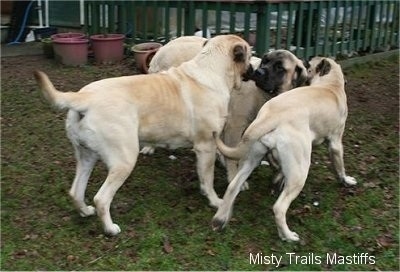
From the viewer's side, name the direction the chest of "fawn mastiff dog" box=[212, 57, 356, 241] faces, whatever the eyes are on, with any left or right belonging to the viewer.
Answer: facing away from the viewer and to the right of the viewer

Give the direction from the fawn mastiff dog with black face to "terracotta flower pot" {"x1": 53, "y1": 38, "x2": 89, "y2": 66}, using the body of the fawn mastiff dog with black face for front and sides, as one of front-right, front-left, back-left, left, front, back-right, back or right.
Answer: back

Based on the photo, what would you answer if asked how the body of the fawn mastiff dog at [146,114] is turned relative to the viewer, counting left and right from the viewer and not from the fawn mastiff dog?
facing away from the viewer and to the right of the viewer

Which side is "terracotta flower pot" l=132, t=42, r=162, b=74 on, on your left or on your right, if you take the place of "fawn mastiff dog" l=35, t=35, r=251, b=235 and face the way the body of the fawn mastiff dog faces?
on your left

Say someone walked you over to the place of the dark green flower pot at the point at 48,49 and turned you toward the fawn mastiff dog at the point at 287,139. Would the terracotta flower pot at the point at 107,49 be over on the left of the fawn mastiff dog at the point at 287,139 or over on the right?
left

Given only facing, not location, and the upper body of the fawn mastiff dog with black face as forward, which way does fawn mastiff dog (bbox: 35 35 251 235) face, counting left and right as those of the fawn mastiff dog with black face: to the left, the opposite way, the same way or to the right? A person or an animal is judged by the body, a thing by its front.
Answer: to the left

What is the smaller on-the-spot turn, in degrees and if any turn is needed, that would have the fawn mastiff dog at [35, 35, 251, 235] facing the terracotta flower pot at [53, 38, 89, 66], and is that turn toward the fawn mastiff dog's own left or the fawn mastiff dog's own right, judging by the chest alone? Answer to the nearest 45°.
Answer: approximately 45° to the fawn mastiff dog's own left

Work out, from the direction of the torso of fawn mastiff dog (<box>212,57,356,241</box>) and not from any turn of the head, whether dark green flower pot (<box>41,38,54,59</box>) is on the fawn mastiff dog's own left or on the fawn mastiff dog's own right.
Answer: on the fawn mastiff dog's own left

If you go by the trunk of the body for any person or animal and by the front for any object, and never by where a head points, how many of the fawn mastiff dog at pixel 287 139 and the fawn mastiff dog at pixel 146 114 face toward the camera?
0

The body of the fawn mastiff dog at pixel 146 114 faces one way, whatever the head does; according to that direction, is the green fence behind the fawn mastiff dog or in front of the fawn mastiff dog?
in front

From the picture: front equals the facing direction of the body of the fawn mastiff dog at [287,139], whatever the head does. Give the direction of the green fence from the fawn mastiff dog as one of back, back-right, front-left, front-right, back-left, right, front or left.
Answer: front-left

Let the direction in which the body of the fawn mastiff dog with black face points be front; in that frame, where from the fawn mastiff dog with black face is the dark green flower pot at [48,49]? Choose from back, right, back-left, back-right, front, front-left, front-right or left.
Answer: back

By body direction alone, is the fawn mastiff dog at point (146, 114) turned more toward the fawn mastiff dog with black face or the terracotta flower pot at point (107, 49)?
the fawn mastiff dog with black face

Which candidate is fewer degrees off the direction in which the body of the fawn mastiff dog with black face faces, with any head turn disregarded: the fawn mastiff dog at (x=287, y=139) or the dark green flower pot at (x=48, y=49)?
the fawn mastiff dog

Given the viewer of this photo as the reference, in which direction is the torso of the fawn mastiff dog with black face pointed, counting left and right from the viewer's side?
facing the viewer and to the right of the viewer
